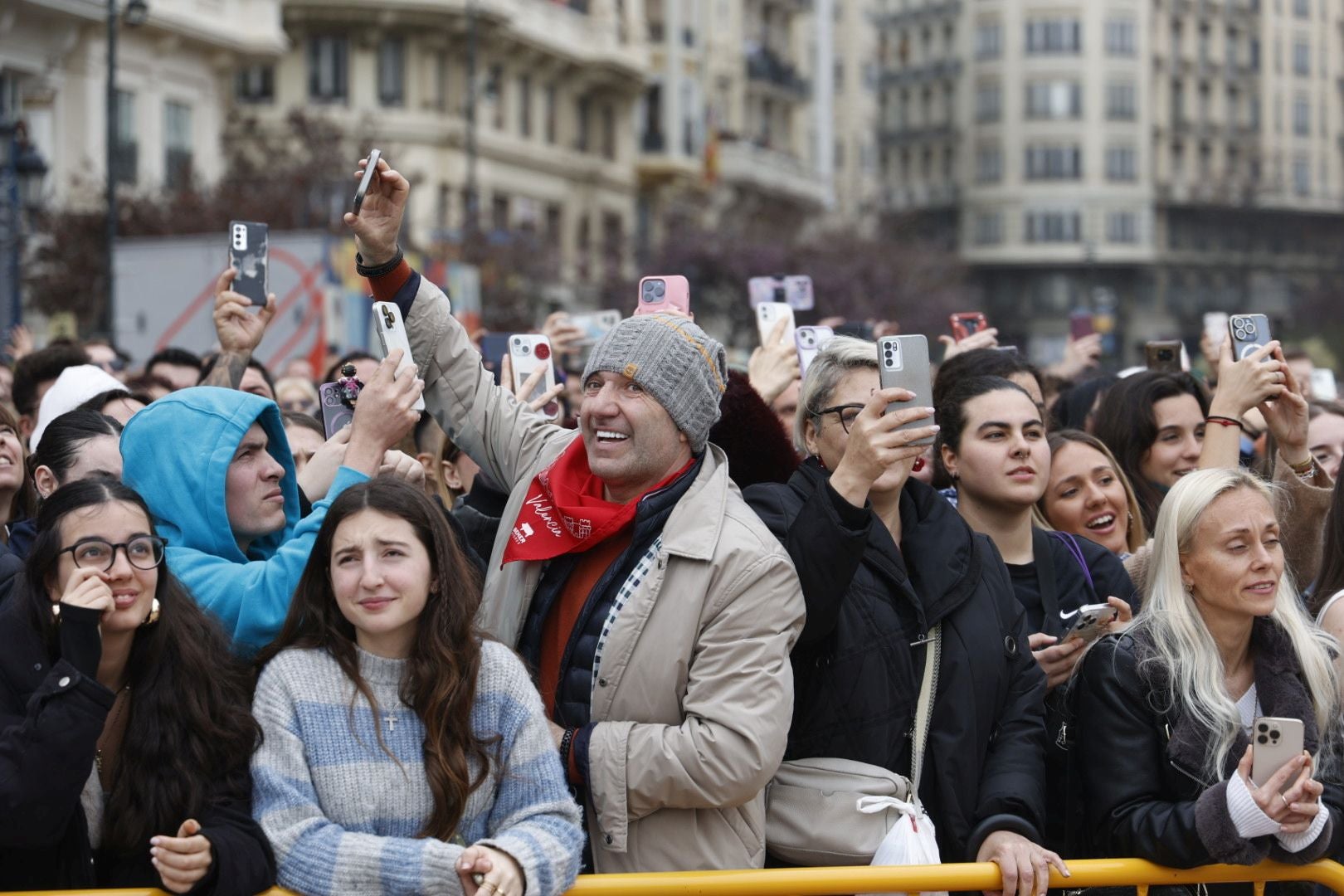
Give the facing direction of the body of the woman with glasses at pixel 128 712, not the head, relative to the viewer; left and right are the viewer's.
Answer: facing the viewer

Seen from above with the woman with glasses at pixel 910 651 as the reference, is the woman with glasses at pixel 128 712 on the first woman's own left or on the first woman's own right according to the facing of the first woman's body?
on the first woman's own right

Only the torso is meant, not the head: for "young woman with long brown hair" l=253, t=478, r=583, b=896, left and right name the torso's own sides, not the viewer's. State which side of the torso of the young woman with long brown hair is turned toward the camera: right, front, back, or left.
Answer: front

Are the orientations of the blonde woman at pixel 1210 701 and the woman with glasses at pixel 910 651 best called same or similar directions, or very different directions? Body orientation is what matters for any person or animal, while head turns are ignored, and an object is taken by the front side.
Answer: same or similar directions

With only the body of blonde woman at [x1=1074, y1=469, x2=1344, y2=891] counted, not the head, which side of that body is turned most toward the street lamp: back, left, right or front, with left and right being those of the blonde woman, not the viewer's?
back

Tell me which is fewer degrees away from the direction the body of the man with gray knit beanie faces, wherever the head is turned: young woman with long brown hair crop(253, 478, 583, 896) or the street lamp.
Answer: the young woman with long brown hair

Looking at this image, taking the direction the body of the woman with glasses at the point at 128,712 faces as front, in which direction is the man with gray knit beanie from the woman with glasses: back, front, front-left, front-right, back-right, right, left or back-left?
left

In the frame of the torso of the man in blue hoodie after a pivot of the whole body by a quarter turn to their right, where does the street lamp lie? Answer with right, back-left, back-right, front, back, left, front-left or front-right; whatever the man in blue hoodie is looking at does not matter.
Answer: back-right

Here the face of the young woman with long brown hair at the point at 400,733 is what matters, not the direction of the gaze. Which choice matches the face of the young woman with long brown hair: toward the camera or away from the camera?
toward the camera

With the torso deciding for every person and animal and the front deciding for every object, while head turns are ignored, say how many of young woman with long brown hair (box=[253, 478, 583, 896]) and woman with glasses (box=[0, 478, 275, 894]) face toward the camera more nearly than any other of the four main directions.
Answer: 2

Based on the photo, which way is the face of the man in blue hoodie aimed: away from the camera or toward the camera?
toward the camera

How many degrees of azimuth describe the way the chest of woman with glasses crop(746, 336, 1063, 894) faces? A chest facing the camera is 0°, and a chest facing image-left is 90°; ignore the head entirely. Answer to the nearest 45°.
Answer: approximately 315°

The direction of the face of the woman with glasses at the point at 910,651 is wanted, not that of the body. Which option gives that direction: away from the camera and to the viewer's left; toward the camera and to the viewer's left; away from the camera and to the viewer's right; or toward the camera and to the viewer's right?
toward the camera and to the viewer's right

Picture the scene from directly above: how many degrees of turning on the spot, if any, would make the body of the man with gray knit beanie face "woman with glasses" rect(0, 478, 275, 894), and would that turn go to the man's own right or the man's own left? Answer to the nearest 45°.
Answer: approximately 45° to the man's own right

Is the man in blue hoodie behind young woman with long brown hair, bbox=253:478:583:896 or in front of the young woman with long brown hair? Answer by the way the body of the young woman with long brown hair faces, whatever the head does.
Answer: behind

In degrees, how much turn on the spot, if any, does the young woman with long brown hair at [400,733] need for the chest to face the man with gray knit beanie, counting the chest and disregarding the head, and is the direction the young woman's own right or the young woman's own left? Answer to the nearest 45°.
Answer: approximately 90° to the young woman's own left
